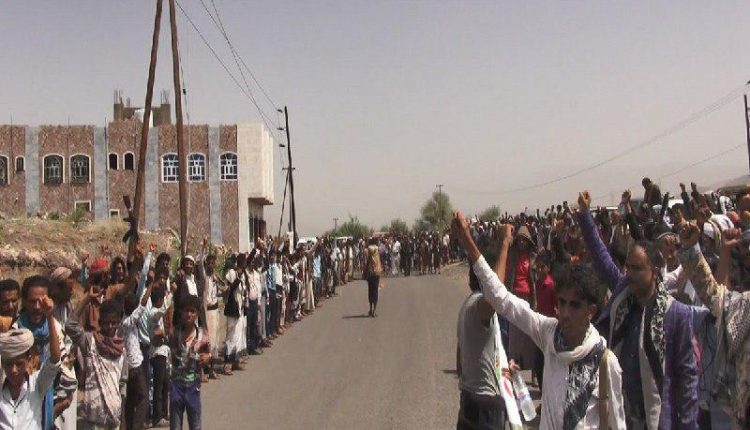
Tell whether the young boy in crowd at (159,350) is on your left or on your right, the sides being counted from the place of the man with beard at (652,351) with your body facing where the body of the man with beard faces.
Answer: on your right

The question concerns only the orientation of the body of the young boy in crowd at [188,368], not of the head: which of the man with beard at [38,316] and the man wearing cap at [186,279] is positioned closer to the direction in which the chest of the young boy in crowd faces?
the man with beard

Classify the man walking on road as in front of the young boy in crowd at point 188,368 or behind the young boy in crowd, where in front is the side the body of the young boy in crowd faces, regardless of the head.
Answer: behind

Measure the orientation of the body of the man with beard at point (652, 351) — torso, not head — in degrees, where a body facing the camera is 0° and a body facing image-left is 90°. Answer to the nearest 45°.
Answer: approximately 45°
